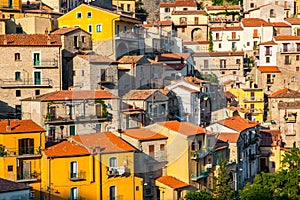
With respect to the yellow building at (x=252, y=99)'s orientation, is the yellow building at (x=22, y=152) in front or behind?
in front

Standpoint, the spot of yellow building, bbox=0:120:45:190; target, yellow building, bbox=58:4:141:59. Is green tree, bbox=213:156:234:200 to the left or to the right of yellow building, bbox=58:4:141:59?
right

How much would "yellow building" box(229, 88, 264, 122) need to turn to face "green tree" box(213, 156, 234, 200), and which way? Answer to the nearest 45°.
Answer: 0° — it already faces it

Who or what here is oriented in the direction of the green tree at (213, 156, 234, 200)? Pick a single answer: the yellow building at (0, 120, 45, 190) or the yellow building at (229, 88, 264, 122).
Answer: the yellow building at (229, 88, 264, 122)

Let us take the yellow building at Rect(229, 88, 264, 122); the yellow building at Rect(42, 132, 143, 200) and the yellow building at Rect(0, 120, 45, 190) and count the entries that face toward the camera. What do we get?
3

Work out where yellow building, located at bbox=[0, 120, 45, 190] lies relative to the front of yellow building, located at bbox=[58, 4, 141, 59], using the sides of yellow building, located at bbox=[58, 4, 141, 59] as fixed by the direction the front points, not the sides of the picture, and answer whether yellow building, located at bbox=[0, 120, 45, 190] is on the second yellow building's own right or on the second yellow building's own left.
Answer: on the second yellow building's own right

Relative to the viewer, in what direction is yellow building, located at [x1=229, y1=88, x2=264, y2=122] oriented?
toward the camera

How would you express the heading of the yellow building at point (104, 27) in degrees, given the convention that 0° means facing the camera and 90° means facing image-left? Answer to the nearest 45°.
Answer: approximately 315°

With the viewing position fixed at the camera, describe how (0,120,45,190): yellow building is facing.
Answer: facing the viewer

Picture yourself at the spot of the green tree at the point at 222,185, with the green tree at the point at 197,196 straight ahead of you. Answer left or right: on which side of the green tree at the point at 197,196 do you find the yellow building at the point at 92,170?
right

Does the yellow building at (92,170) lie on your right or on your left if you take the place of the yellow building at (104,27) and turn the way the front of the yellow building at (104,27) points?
on your right

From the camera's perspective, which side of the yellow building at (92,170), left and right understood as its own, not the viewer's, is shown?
front

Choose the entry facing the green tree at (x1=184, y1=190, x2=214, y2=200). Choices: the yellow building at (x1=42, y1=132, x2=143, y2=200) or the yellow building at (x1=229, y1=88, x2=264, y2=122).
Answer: the yellow building at (x1=229, y1=88, x2=264, y2=122)

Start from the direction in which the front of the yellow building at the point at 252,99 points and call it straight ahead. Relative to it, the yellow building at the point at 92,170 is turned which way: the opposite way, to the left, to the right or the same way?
the same way
